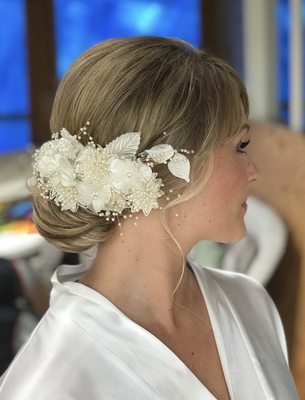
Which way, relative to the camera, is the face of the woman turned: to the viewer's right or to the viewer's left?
to the viewer's right

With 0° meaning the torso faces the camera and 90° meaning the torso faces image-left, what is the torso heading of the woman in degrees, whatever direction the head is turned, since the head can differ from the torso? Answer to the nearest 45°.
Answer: approximately 315°
